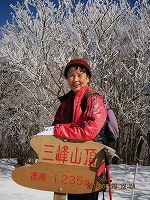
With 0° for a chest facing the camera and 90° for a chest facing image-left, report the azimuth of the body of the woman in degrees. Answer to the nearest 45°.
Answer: approximately 45°
